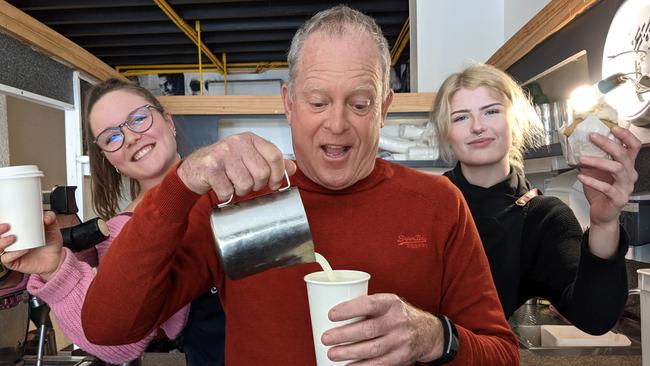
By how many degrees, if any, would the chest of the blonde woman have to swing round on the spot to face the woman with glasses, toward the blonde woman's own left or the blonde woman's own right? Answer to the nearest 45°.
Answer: approximately 45° to the blonde woman's own right

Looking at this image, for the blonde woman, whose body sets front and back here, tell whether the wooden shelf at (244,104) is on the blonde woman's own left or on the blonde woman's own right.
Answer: on the blonde woman's own right

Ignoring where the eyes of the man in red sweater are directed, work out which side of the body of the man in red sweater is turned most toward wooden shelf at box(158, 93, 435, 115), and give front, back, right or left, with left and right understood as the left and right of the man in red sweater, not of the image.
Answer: back

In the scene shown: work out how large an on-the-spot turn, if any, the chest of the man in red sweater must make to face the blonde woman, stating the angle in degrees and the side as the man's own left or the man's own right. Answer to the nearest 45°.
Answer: approximately 135° to the man's own left

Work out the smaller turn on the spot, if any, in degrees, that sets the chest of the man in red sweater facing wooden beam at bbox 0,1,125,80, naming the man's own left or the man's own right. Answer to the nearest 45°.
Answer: approximately 135° to the man's own right

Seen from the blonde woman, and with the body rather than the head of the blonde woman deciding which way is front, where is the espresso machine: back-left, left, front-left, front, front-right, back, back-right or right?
front-right

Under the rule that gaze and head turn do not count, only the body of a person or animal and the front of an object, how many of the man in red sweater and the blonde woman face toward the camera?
2

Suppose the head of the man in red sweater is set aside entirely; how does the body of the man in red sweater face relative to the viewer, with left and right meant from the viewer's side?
facing the viewer

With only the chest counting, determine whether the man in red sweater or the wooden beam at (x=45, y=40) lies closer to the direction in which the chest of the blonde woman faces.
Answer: the man in red sweater

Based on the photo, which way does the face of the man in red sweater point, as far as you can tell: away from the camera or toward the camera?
toward the camera

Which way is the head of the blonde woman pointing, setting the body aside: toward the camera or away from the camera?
toward the camera
